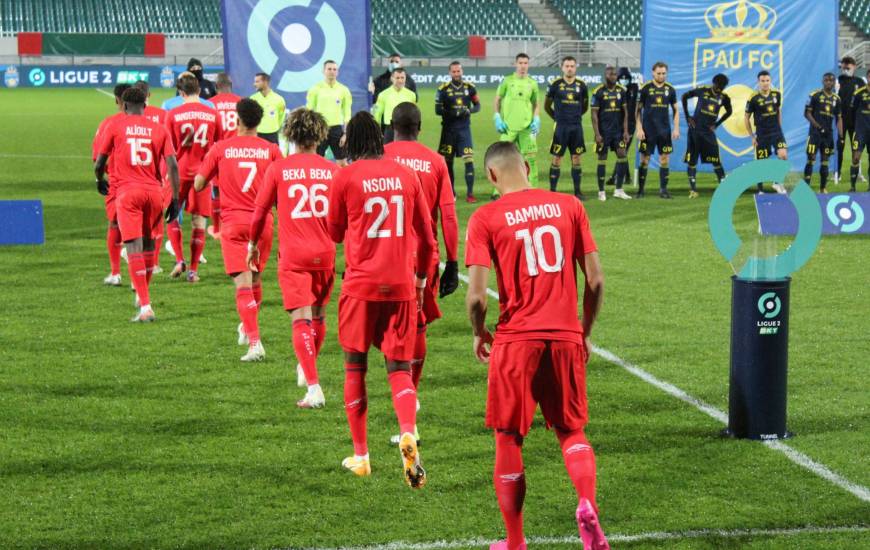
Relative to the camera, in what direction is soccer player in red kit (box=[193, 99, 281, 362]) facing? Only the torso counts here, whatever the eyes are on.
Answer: away from the camera

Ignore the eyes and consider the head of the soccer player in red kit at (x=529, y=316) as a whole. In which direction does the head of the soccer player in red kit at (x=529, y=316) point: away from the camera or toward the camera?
away from the camera

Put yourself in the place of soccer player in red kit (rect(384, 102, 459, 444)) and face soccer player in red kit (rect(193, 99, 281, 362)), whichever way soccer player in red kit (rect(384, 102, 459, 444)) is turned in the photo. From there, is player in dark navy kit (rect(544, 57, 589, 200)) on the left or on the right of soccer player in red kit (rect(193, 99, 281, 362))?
right

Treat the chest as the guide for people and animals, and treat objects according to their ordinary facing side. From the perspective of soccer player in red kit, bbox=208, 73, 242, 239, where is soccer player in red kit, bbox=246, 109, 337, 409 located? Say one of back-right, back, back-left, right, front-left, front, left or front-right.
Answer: back

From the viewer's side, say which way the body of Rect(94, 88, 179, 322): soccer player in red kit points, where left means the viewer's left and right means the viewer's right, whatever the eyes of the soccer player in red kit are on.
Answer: facing away from the viewer

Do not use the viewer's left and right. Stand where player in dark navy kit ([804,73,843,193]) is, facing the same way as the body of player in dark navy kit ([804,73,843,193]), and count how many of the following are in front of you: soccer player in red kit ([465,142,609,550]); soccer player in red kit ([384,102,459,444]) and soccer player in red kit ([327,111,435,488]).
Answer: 3

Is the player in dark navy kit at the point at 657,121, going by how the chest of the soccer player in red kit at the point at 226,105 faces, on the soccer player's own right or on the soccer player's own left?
on the soccer player's own right

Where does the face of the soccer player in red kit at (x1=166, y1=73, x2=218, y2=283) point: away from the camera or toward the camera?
away from the camera

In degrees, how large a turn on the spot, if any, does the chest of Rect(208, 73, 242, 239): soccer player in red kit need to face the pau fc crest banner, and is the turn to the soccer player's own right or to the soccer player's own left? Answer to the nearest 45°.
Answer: approximately 45° to the soccer player's own right

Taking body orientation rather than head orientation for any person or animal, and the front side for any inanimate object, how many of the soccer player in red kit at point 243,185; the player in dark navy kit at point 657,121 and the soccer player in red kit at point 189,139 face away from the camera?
2
